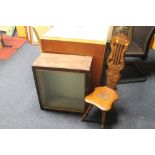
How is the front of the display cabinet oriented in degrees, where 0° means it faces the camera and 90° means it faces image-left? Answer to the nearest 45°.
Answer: approximately 0°
